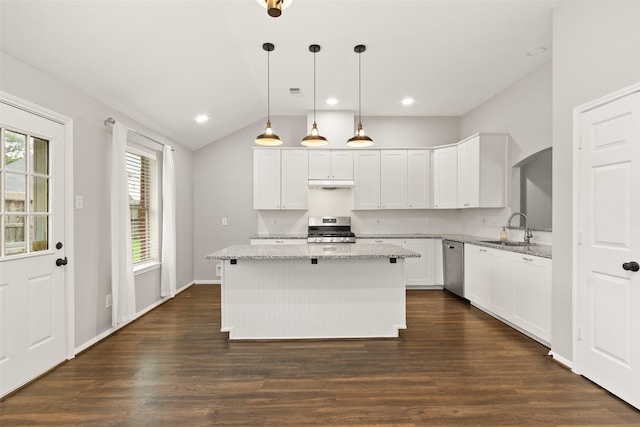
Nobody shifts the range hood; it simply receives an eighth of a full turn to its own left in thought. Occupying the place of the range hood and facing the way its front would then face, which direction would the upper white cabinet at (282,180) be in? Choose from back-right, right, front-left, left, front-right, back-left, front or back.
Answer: back-right

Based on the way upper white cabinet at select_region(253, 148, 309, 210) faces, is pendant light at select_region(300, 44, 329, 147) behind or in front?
in front

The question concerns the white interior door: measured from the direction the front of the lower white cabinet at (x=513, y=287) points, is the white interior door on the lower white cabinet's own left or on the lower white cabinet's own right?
on the lower white cabinet's own left

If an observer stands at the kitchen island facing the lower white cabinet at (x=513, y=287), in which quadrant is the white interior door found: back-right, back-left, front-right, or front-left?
front-right

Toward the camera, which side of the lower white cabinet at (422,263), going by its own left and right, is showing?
front

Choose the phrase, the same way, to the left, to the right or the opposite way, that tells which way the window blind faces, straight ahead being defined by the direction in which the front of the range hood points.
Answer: to the left

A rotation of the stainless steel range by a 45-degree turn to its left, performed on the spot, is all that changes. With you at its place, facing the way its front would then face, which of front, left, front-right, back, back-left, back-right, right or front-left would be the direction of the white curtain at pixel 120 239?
right

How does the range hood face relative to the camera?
toward the camera

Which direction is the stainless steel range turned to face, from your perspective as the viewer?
facing the viewer

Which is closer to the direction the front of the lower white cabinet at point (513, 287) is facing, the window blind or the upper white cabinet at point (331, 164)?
the window blind

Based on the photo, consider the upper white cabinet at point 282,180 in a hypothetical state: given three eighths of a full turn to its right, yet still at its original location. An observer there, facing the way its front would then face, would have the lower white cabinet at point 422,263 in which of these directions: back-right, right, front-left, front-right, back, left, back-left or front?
back-right

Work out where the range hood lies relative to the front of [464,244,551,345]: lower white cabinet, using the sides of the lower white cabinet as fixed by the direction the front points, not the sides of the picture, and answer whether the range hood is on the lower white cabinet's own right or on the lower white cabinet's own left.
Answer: on the lower white cabinet's own right

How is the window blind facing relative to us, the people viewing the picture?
facing the viewer and to the right of the viewer

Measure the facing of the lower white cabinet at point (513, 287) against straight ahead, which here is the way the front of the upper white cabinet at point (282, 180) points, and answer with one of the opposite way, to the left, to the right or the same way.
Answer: to the right

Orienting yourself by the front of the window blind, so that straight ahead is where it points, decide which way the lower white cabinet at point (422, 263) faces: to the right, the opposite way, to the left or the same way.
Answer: to the right

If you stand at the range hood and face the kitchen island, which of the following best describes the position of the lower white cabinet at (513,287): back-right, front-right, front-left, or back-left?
front-left

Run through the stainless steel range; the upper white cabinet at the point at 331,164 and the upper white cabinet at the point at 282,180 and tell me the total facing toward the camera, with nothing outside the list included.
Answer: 3

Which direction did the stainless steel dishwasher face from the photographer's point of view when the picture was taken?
facing the viewer and to the left of the viewer

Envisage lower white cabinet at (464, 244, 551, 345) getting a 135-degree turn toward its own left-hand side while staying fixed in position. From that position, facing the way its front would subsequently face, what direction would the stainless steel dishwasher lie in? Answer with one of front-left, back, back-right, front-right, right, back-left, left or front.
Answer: back-left
